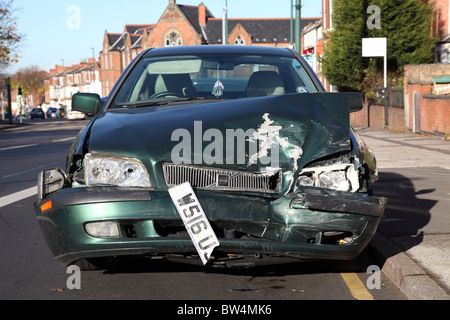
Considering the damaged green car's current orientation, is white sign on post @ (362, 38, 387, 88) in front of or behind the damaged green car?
behind

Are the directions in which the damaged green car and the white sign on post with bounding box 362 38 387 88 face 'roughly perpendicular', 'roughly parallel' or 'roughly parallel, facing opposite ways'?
roughly parallel

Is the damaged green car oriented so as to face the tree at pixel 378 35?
no

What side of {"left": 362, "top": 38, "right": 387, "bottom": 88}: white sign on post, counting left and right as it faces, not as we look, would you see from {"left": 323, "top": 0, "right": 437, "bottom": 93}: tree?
back

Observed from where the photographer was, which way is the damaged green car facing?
facing the viewer

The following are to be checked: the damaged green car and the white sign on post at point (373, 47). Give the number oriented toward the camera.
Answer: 2

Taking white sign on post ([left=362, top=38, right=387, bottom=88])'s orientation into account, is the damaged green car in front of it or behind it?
in front

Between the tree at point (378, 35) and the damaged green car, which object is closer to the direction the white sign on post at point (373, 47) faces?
the damaged green car
